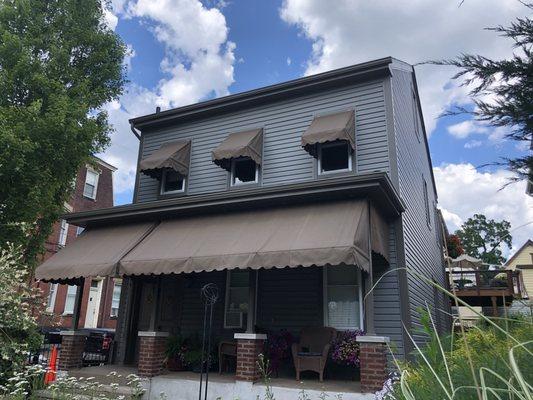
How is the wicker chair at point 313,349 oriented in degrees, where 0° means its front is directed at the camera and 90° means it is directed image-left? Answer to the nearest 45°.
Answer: approximately 45°

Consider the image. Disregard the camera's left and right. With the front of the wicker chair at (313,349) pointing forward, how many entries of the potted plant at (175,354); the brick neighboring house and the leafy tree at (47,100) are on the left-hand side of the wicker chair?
0

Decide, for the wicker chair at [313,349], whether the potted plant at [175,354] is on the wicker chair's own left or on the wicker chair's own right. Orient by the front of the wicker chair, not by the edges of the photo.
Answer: on the wicker chair's own right

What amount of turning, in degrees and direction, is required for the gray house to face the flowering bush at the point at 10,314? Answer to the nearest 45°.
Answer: approximately 45° to its right

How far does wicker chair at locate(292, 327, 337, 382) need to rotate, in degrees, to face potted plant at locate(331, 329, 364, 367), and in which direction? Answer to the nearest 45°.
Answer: approximately 135° to its left

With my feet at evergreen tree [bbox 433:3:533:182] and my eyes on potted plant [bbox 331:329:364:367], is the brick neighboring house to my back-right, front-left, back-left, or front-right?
front-left

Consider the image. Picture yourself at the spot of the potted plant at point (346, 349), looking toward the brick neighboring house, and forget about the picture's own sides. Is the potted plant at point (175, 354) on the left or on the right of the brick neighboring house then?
left

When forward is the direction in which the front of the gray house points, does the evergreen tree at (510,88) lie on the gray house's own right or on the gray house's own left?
on the gray house's own left

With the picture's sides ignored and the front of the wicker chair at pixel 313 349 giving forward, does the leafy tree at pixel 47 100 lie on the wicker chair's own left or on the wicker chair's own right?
on the wicker chair's own right

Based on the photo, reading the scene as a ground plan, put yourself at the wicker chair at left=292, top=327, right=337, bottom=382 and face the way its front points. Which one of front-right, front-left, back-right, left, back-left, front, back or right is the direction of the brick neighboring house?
right

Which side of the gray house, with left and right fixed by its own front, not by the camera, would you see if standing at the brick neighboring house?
right

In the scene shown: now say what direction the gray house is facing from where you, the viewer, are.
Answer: facing the viewer and to the left of the viewer

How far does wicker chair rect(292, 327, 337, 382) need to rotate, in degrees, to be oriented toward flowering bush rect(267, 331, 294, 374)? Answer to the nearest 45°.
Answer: approximately 90° to its right
